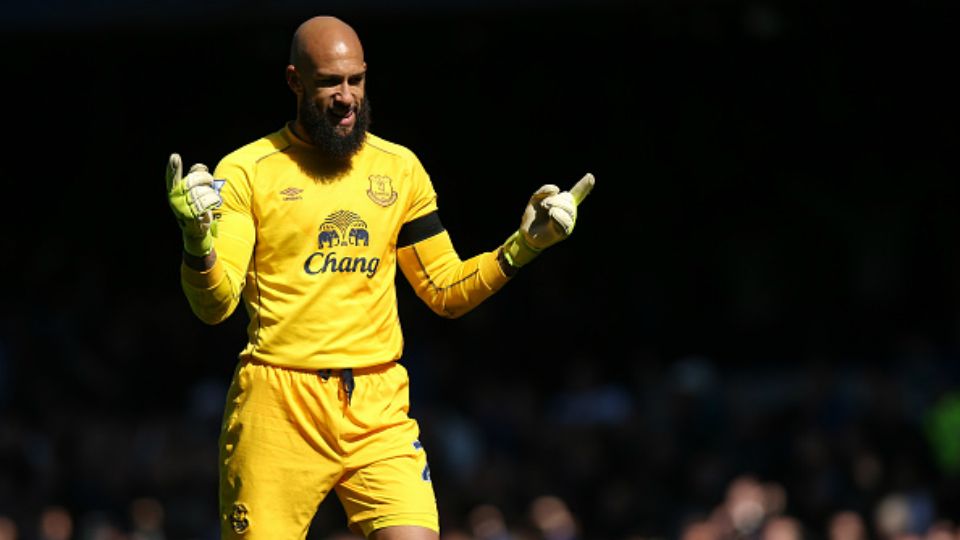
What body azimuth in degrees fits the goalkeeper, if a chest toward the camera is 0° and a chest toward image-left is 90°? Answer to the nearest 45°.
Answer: approximately 315°
